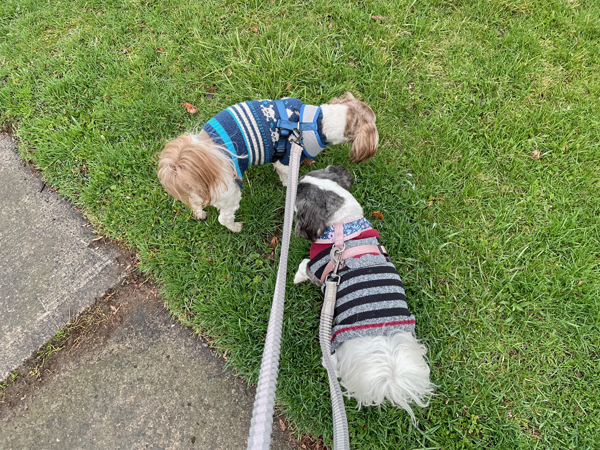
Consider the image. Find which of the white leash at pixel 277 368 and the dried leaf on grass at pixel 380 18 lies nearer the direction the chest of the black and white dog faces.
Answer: the dried leaf on grass

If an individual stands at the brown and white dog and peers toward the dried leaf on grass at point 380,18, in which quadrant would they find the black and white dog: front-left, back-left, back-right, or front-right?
back-right

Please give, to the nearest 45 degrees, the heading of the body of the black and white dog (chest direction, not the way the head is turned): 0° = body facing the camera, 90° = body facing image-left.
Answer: approximately 135°

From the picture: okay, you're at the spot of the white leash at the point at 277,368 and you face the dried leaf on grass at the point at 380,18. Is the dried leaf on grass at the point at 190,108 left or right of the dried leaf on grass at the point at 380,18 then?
left

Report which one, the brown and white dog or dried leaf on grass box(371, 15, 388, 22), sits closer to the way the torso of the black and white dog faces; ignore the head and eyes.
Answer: the brown and white dog

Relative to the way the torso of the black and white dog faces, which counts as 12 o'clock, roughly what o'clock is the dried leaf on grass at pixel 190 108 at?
The dried leaf on grass is roughly at 12 o'clock from the black and white dog.

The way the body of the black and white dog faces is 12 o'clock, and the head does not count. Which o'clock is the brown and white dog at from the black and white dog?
The brown and white dog is roughly at 12 o'clock from the black and white dog.

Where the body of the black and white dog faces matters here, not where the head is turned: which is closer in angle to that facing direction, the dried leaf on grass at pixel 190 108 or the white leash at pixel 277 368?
the dried leaf on grass

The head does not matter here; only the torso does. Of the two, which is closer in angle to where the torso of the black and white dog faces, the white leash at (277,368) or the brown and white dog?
the brown and white dog
